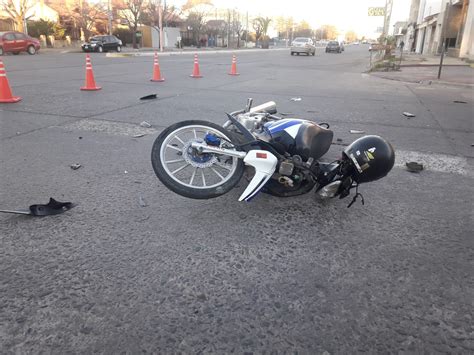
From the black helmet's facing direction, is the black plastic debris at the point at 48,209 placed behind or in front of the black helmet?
in front

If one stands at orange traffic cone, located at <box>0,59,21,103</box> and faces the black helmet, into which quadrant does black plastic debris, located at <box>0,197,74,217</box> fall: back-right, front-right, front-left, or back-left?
front-right

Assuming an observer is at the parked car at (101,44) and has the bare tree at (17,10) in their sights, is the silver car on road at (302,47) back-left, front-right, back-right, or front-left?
back-right
